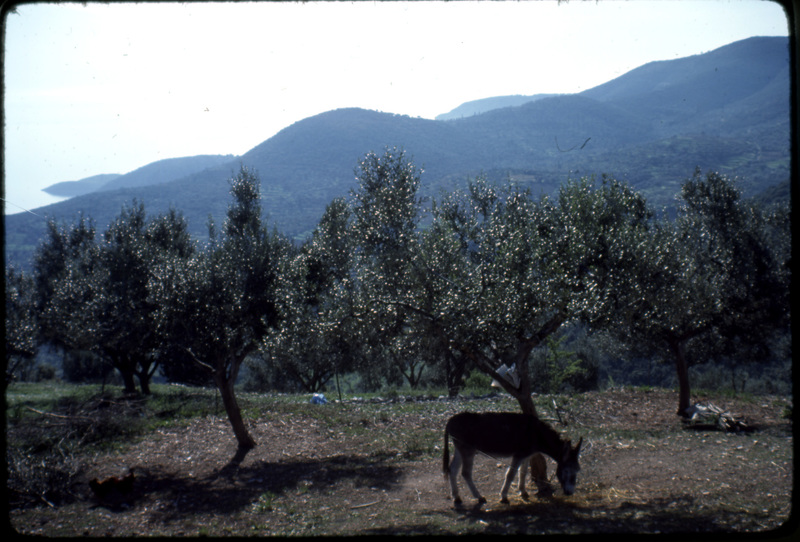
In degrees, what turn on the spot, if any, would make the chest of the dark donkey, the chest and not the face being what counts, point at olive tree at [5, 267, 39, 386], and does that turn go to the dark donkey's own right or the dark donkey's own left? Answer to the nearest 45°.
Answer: approximately 135° to the dark donkey's own left

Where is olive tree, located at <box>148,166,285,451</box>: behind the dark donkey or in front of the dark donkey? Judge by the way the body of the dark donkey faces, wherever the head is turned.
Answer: behind

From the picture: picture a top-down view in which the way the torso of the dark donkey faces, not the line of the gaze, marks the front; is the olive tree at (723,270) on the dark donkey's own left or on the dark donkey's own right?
on the dark donkey's own left

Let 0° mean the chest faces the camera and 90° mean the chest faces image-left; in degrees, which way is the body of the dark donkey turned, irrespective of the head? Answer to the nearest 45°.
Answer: approximately 270°

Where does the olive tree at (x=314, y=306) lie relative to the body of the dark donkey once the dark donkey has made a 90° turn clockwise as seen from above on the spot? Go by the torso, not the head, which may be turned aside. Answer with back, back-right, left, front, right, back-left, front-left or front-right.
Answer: back-right
